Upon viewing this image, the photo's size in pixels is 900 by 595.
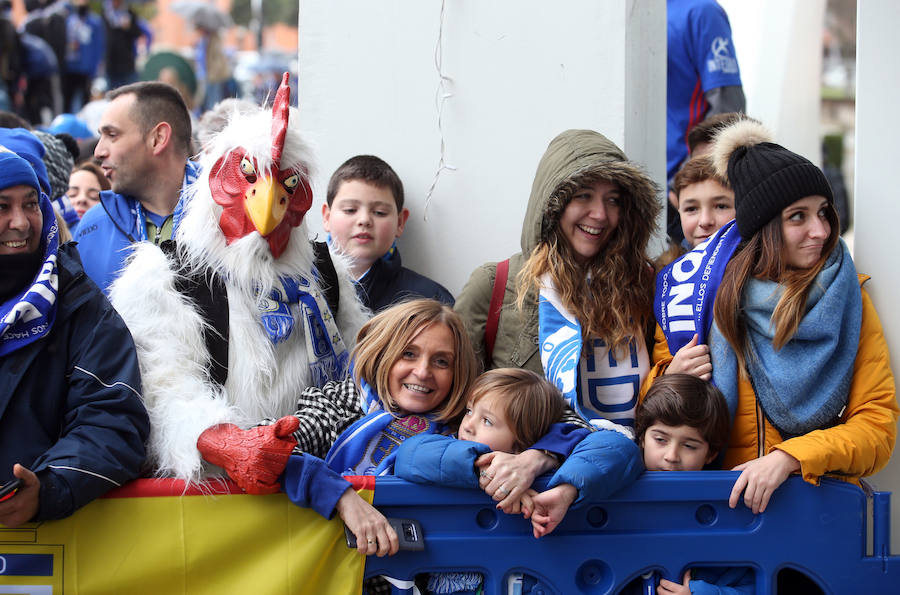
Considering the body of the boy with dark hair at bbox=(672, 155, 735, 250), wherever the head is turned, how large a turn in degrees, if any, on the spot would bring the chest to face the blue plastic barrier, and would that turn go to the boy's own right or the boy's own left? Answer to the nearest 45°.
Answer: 0° — they already face it

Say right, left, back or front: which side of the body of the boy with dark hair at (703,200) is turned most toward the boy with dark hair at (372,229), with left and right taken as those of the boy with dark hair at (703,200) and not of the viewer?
right

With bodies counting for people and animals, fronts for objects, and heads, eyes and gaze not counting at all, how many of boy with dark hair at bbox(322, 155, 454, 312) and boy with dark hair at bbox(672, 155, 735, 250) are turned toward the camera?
2

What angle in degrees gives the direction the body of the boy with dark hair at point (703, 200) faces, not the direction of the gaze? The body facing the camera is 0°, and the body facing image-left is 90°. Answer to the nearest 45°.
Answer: approximately 0°

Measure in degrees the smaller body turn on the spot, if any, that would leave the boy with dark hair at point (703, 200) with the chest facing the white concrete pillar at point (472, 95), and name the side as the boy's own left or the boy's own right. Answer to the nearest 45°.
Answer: approximately 90° to the boy's own right

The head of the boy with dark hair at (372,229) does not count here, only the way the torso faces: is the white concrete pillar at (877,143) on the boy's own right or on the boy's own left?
on the boy's own left

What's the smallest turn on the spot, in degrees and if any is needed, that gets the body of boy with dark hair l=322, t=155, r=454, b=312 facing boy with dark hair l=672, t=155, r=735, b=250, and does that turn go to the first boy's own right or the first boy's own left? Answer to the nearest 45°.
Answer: approximately 90° to the first boy's own left

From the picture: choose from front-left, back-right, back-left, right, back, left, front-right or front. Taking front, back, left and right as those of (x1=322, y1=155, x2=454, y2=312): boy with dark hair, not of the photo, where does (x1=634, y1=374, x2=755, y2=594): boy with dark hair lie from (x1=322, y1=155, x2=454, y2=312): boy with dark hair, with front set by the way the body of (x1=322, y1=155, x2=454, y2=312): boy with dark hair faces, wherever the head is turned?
front-left

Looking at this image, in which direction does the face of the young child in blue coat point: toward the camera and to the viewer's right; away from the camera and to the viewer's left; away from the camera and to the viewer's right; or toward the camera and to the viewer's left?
toward the camera and to the viewer's left

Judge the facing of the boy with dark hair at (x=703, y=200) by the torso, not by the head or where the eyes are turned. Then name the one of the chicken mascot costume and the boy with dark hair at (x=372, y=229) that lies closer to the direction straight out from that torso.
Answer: the chicken mascot costume

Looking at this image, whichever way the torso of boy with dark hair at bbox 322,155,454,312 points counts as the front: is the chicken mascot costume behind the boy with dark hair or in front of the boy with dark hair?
in front
